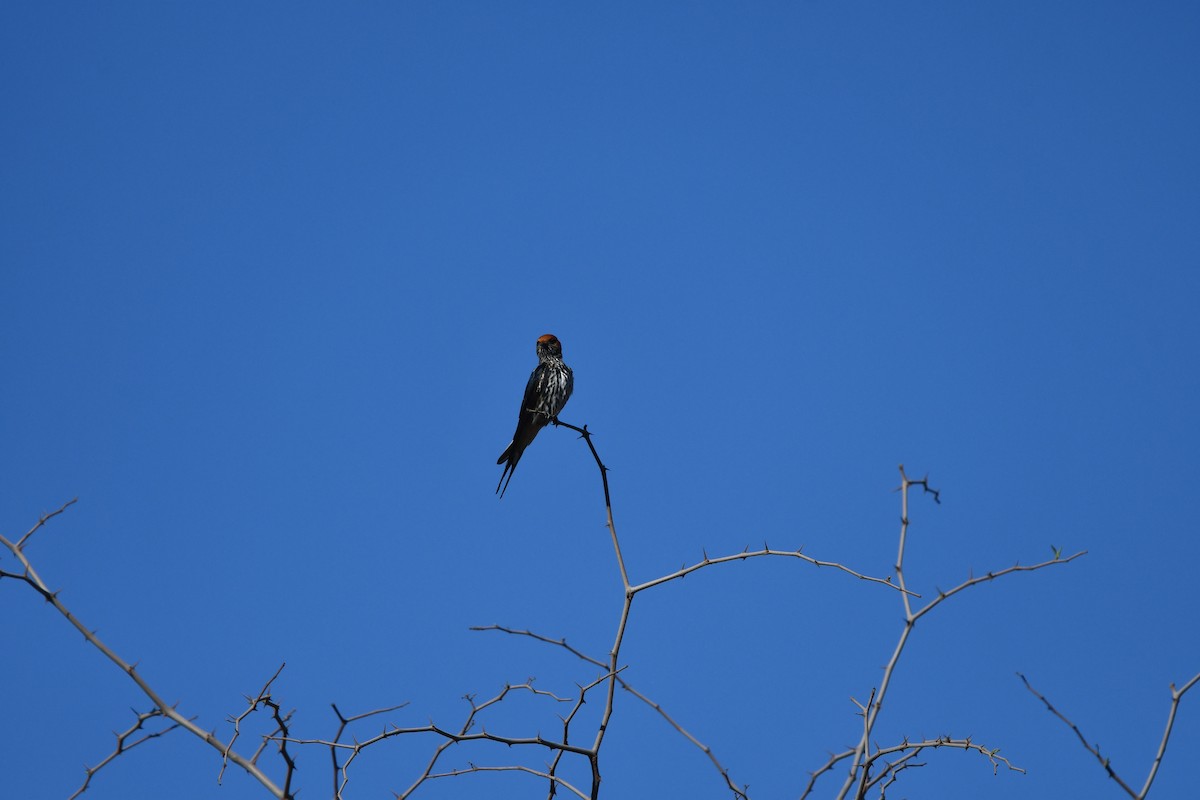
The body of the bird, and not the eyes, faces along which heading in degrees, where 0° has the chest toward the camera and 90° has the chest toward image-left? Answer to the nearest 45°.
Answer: approximately 315°
